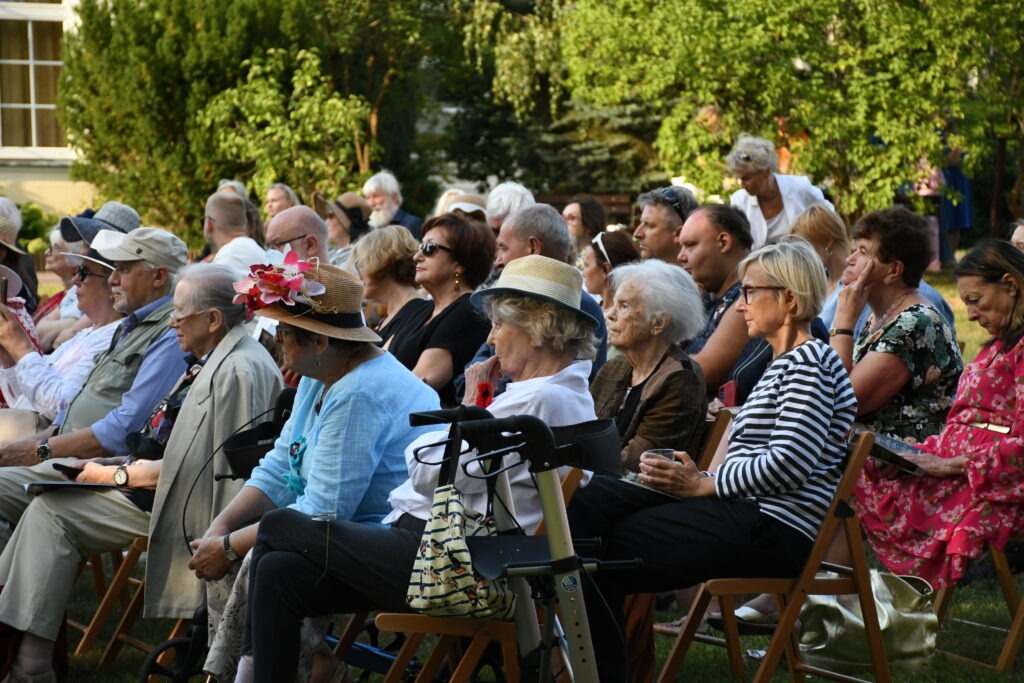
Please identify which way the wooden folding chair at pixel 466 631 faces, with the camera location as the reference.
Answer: facing to the left of the viewer

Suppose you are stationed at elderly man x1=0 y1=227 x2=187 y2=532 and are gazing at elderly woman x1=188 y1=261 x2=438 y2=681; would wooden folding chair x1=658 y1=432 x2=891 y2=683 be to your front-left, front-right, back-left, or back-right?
front-left

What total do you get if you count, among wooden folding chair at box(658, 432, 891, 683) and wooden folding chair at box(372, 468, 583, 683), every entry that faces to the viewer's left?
2

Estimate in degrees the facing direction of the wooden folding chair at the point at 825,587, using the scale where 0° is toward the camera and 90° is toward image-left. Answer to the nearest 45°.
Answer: approximately 90°

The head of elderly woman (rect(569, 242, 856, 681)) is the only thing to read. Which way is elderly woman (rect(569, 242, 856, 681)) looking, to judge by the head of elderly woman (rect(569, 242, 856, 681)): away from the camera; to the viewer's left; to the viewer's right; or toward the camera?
to the viewer's left

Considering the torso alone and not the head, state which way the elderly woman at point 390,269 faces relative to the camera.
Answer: to the viewer's left

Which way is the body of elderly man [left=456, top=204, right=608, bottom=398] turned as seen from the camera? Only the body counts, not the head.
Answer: to the viewer's left

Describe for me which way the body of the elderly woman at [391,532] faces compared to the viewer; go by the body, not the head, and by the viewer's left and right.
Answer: facing to the left of the viewer

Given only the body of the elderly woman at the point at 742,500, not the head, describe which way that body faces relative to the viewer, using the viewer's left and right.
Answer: facing to the left of the viewer

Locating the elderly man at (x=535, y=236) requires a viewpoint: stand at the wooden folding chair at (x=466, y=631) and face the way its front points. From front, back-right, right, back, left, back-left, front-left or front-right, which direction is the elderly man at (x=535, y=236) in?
right

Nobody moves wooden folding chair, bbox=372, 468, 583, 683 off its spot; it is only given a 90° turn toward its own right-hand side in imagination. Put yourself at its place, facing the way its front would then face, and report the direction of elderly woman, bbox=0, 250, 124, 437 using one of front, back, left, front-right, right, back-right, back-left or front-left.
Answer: front-left

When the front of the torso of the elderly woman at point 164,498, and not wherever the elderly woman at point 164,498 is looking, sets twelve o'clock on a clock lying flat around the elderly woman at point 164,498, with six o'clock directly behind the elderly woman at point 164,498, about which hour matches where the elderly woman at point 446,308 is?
the elderly woman at point 446,308 is roughly at 5 o'clock from the elderly woman at point 164,498.

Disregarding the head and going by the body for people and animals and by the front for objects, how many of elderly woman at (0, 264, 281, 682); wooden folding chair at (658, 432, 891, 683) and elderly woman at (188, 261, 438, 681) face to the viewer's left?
3

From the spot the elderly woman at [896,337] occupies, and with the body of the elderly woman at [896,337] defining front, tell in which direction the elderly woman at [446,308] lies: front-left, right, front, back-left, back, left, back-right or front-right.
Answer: front

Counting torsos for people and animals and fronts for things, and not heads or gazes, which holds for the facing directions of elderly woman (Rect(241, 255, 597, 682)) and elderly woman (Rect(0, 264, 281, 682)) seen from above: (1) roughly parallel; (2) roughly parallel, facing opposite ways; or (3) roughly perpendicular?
roughly parallel

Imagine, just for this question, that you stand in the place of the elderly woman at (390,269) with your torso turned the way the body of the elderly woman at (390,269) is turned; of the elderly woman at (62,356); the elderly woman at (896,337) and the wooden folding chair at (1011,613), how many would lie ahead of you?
1

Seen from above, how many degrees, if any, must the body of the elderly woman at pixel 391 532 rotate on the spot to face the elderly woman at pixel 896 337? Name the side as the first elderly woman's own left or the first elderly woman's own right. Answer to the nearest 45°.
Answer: approximately 135° to the first elderly woman's own right

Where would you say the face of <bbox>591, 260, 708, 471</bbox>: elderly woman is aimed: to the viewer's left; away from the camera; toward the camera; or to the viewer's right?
to the viewer's left

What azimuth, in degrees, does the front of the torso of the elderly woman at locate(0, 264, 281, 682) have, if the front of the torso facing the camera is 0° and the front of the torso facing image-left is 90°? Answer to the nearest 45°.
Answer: approximately 90°

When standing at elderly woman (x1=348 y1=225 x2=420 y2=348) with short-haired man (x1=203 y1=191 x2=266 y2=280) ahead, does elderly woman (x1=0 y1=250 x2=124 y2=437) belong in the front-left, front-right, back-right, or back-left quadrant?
front-left

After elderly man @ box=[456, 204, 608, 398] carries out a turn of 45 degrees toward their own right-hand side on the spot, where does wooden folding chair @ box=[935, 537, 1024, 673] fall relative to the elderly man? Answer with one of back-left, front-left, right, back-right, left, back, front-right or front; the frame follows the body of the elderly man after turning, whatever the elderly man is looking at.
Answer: back
